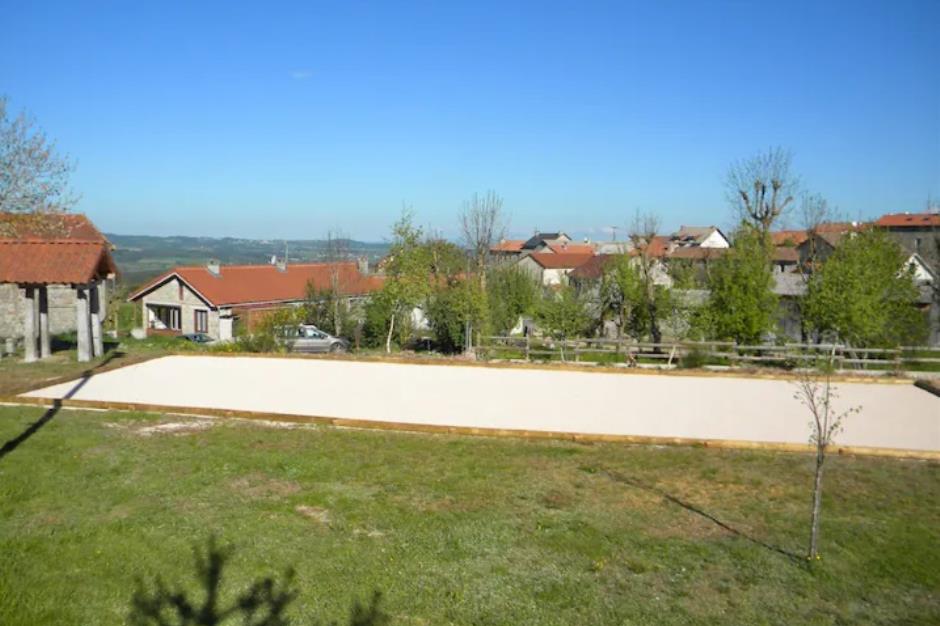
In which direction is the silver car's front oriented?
to the viewer's right

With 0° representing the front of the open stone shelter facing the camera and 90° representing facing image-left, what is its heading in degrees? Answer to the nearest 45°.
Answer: approximately 0°

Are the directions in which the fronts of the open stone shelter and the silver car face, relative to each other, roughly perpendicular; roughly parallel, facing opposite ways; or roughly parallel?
roughly perpendicular

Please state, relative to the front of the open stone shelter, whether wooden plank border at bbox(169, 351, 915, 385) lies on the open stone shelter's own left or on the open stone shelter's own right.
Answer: on the open stone shelter's own left

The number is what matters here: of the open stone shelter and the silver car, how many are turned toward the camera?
1
